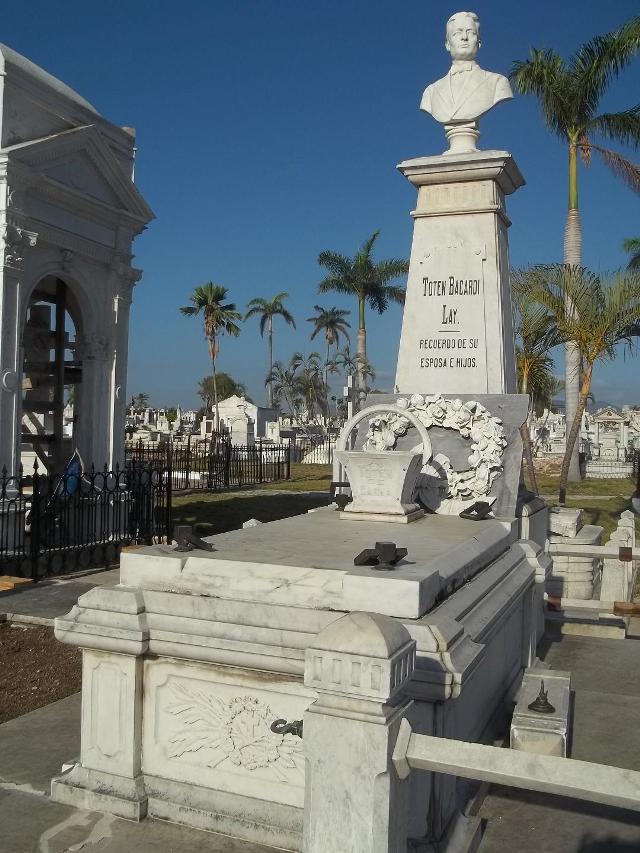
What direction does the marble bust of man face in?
toward the camera

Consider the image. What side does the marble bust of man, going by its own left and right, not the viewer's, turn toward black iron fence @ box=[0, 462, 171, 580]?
right

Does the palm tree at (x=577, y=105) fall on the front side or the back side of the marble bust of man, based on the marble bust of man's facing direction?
on the back side

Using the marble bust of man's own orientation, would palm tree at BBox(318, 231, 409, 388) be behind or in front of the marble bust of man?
behind
